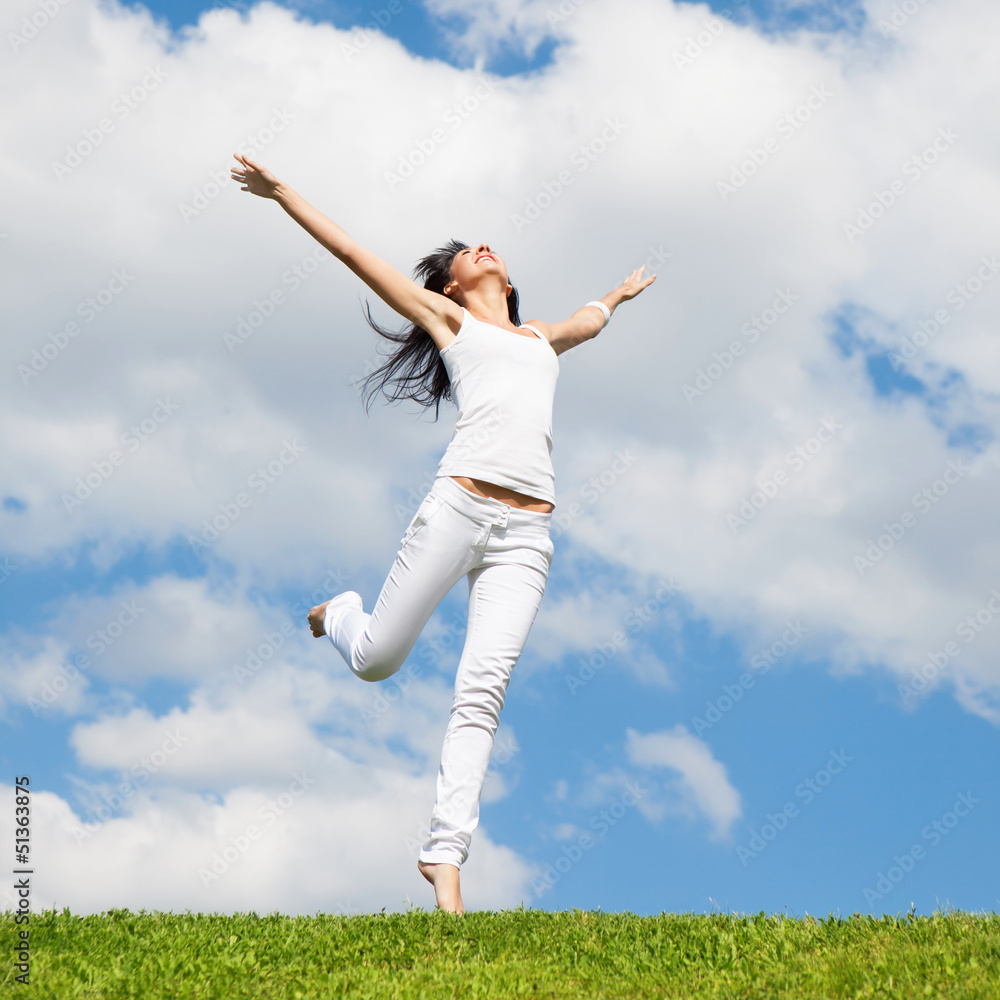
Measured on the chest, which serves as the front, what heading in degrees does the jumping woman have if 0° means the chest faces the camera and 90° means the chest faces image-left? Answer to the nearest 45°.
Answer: approximately 315°
